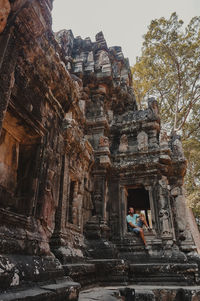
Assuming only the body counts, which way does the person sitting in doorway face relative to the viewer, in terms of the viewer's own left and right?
facing the viewer and to the right of the viewer
